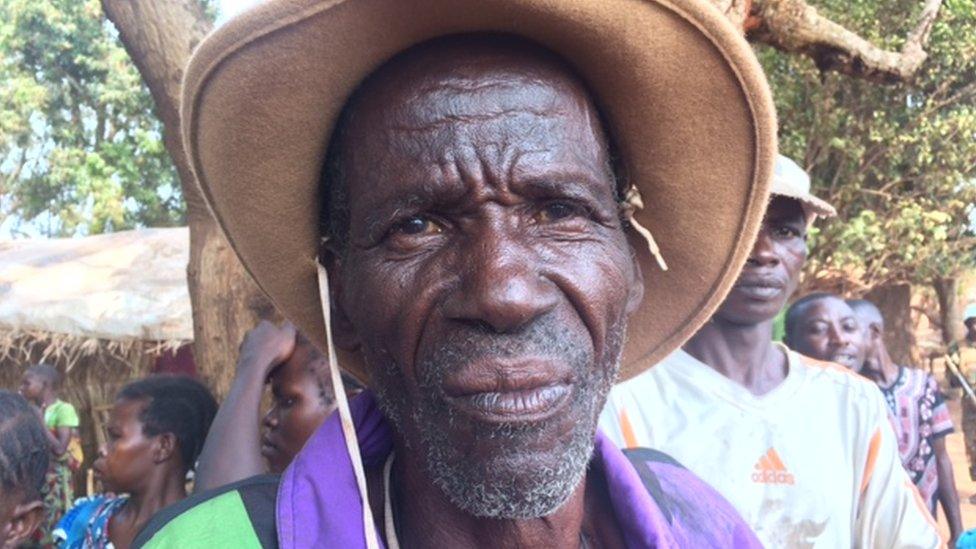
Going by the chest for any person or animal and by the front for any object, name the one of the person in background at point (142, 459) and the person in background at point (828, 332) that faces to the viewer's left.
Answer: the person in background at point (142, 459)

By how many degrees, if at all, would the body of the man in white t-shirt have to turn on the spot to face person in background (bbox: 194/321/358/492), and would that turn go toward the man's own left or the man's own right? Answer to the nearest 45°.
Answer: approximately 90° to the man's own right

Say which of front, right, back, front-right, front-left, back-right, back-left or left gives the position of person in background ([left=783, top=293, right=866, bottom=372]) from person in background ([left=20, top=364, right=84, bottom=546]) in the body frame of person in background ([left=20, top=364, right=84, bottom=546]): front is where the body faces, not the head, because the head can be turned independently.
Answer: back-left

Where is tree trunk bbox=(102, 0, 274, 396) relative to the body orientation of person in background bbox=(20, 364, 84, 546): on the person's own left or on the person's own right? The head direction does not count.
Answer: on the person's own left

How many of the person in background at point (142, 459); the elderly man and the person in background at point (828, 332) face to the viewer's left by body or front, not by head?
1

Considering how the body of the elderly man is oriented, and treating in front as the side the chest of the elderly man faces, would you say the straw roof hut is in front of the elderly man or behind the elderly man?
behind
